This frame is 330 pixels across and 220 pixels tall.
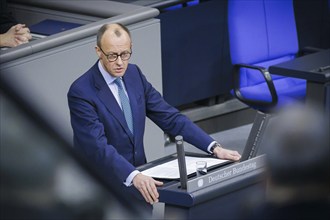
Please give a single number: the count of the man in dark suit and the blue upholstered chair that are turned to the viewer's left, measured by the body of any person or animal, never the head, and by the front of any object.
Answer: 0

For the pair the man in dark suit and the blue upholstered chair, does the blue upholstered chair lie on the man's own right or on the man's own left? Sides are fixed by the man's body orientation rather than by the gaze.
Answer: on the man's own left

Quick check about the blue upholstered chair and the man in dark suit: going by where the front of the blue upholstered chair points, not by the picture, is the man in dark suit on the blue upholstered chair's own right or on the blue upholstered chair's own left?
on the blue upholstered chair's own right

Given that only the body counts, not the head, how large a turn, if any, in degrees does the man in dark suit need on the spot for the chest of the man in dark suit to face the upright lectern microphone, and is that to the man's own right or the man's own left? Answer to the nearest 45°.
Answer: approximately 45° to the man's own right

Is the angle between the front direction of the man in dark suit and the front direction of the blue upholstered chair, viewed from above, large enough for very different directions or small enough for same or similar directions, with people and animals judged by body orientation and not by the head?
same or similar directions

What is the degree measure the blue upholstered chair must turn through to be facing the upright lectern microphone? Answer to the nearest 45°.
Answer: approximately 45° to its right

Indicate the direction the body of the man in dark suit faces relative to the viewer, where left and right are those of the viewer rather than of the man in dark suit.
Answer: facing the viewer and to the right of the viewer

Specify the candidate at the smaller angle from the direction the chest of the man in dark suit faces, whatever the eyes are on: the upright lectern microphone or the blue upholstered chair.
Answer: the upright lectern microphone
